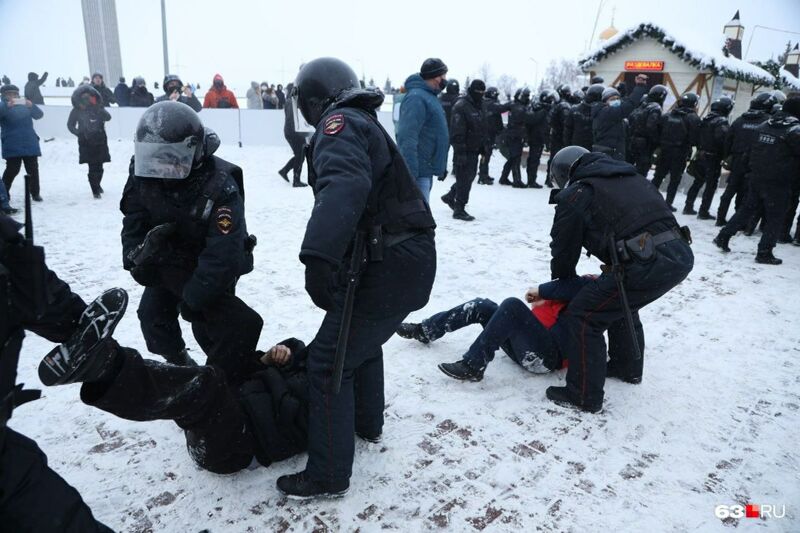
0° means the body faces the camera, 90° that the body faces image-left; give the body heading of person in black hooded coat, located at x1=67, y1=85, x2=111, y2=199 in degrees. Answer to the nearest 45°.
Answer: approximately 0°

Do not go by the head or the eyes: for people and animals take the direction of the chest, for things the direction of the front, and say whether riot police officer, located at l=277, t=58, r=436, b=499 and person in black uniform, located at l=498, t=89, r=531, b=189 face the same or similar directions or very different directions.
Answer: very different directions

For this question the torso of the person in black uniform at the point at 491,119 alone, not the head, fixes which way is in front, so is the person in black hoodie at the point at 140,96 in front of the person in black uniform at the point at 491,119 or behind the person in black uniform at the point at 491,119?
behind

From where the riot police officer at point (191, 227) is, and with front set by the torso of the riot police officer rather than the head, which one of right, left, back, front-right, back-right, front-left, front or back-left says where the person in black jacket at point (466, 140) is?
back

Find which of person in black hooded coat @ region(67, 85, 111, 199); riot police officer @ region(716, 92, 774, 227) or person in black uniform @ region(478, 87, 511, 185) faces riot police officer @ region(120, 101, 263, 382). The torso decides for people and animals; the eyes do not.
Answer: person in black hooded coat @ region(67, 85, 111, 199)
